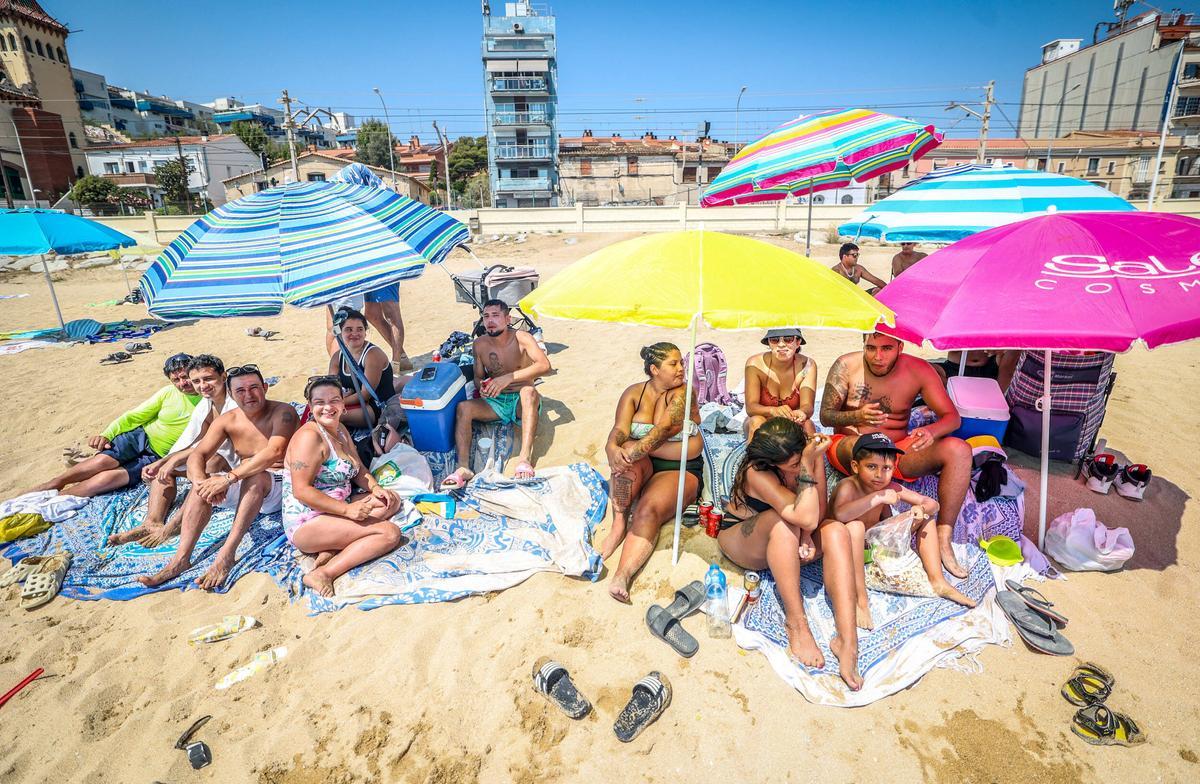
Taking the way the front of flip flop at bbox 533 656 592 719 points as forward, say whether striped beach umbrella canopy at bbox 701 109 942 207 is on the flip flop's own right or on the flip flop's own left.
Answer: on the flip flop's own right

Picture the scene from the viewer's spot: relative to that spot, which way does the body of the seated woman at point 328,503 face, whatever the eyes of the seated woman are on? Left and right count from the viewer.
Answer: facing the viewer and to the right of the viewer

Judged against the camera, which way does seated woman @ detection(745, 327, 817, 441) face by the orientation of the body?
toward the camera

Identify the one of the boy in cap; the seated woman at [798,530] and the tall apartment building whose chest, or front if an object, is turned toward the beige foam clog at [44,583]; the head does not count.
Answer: the tall apartment building

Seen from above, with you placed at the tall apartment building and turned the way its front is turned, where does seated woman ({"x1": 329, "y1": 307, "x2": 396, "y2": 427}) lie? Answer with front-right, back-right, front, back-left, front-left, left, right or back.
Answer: front

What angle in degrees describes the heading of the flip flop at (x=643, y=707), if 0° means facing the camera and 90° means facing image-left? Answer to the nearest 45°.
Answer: approximately 225°

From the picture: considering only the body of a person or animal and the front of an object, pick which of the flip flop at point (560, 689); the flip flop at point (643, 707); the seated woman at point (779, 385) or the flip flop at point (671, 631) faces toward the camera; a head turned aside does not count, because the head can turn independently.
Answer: the seated woman

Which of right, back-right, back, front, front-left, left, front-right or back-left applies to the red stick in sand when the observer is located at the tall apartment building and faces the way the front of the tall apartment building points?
front

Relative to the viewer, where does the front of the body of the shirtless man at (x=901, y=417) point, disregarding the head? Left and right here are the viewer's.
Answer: facing the viewer

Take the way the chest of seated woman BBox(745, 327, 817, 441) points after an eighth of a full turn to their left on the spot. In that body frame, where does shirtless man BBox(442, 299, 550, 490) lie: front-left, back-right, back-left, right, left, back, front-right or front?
back-right
